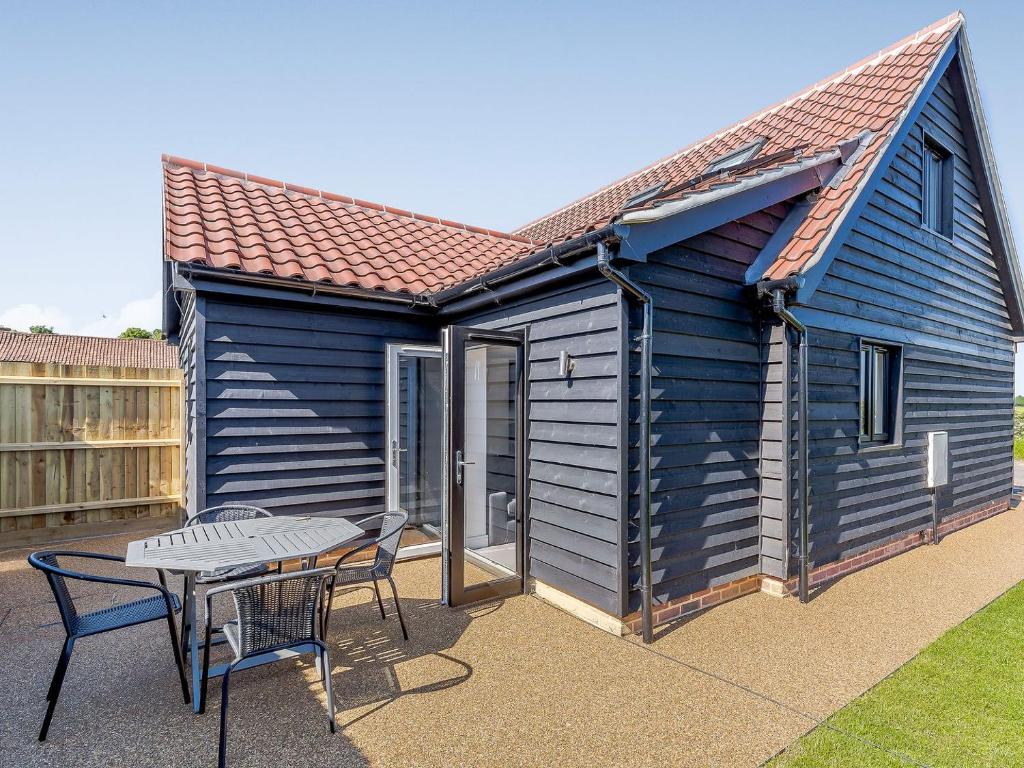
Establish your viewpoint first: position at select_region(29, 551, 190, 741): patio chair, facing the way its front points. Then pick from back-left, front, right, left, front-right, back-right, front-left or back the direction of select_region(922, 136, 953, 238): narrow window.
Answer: front

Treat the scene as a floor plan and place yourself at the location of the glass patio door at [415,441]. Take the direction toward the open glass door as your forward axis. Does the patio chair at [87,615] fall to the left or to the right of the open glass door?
right

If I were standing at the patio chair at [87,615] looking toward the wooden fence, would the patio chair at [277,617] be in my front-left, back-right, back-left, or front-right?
back-right

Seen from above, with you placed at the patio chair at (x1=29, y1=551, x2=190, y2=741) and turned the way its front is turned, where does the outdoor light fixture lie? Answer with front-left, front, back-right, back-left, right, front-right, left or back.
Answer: front

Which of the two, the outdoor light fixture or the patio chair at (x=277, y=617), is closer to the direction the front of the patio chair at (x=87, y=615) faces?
the outdoor light fixture

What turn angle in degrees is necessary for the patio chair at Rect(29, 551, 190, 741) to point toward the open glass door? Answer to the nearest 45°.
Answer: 0° — it already faces it

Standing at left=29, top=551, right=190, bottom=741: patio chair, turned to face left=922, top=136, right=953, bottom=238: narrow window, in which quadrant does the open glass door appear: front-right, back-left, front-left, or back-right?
front-left

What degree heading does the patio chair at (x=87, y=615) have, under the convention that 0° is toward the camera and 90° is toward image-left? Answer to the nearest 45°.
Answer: approximately 270°

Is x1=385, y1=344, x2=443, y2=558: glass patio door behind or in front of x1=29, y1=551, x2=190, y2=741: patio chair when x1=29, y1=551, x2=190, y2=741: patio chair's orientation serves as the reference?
in front

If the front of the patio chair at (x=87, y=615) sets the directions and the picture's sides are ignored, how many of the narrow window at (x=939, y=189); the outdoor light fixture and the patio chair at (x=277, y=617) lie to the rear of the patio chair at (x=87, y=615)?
0

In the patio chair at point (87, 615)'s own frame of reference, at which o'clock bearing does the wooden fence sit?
The wooden fence is roughly at 9 o'clock from the patio chair.

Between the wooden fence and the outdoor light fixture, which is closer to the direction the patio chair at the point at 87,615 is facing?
the outdoor light fixture

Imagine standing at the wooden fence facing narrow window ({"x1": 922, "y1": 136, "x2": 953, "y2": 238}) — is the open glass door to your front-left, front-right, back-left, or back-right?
front-right

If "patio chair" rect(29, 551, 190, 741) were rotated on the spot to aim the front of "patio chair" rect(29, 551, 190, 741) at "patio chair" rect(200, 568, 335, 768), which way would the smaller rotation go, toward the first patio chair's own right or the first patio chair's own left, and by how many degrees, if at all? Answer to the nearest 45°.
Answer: approximately 45° to the first patio chair's own right

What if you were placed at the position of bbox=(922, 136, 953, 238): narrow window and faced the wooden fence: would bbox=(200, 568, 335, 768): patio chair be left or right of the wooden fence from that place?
left
